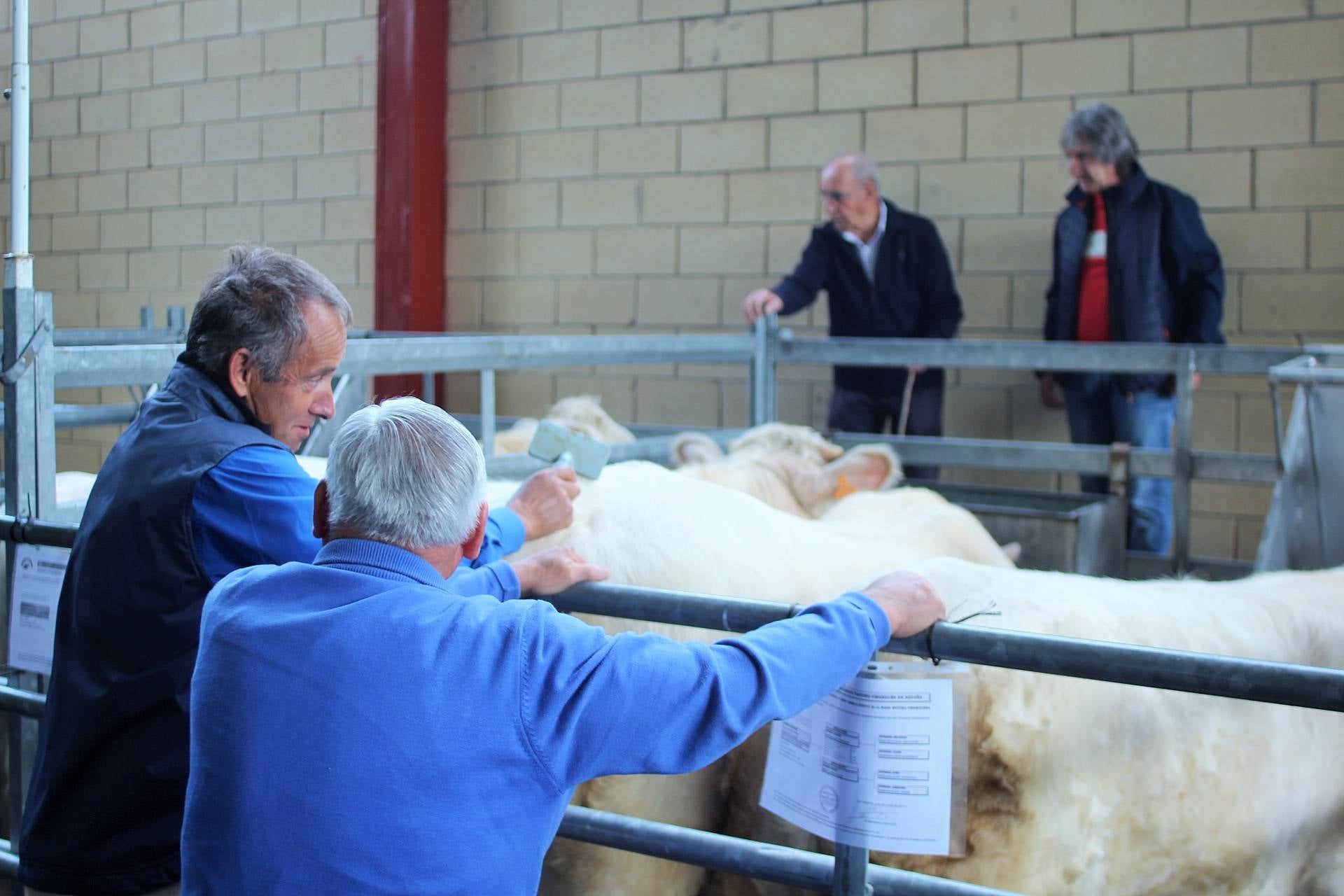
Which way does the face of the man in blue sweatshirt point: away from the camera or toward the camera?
away from the camera

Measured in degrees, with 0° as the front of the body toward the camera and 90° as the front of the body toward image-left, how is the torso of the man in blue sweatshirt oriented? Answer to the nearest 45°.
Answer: approximately 225°

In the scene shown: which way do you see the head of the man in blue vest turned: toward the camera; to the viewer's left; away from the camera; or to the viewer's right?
to the viewer's right

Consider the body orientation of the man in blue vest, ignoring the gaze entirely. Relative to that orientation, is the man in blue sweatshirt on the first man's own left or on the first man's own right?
on the first man's own right
